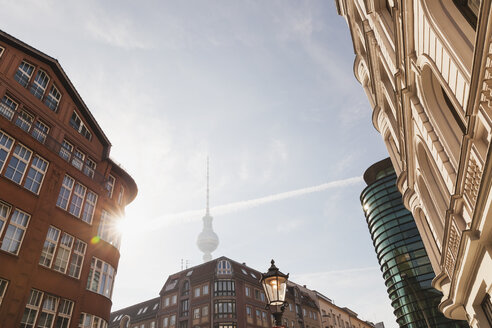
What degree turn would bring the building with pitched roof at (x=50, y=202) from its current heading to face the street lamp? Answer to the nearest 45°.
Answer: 0° — it already faces it

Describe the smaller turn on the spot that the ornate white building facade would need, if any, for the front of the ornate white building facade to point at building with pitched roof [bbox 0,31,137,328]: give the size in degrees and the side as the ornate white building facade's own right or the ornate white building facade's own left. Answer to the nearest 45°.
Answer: approximately 45° to the ornate white building facade's own right

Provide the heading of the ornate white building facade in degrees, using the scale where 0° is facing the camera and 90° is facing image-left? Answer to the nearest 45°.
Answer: approximately 45°

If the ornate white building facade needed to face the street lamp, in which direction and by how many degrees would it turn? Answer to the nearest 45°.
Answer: approximately 45° to its right
